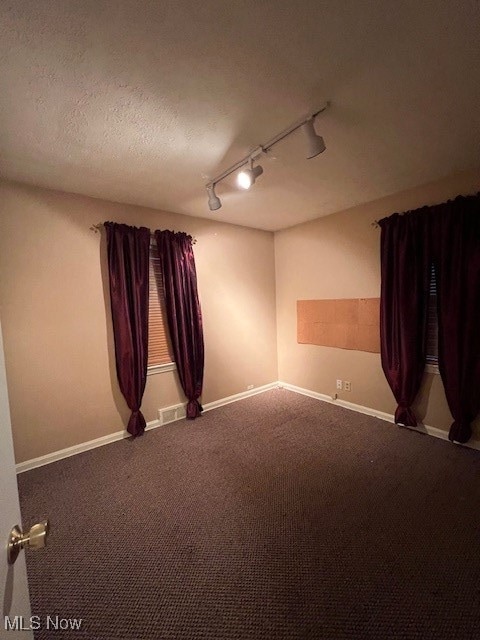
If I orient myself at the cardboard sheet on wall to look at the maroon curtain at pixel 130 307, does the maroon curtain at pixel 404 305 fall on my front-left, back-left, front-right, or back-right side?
back-left

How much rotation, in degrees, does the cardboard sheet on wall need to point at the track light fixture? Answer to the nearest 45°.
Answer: approximately 45° to its left

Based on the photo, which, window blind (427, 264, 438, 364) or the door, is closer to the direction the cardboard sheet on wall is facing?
the door

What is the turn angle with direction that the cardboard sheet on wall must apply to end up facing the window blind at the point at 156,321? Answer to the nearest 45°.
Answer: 0° — it already faces it

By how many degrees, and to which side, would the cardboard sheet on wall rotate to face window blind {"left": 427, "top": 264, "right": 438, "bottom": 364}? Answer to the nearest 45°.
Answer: approximately 90° to its left

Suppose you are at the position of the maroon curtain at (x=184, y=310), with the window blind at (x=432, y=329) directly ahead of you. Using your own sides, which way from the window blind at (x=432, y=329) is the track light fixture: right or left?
right

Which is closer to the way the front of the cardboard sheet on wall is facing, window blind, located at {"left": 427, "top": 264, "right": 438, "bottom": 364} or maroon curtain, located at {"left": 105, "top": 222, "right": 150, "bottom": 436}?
the maroon curtain

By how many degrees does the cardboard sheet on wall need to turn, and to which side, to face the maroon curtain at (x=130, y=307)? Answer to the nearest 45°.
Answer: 0° — it already faces it

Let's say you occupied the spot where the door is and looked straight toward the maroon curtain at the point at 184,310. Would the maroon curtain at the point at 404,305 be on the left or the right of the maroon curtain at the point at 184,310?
right

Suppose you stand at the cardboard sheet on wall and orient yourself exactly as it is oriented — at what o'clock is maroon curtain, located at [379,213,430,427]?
The maroon curtain is roughly at 9 o'clock from the cardboard sheet on wall.

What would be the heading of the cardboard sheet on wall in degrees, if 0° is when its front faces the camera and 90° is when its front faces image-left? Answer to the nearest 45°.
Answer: approximately 45°

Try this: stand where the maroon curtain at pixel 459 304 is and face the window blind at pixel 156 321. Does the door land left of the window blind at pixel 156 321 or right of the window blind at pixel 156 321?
left

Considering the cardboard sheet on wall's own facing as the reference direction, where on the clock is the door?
The door is roughly at 11 o'clock from the cardboard sheet on wall.
